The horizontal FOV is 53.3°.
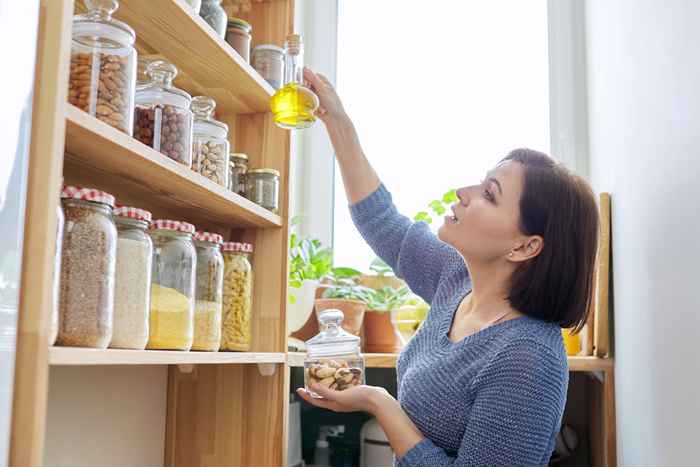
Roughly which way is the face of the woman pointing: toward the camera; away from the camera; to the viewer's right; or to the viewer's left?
to the viewer's left

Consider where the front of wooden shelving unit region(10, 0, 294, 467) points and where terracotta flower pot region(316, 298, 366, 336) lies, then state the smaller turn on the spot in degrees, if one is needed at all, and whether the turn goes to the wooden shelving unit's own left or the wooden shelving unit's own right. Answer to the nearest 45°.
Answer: approximately 90° to the wooden shelving unit's own left

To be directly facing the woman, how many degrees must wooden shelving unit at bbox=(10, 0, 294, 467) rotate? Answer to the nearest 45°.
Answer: approximately 45° to its left

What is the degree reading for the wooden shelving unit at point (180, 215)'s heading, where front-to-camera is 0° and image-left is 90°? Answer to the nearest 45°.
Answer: approximately 315°
